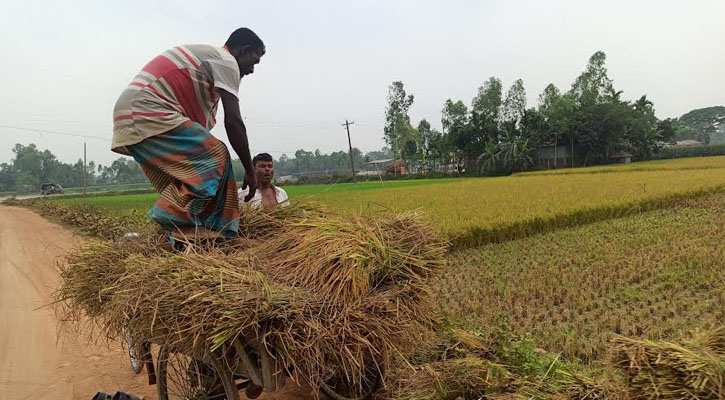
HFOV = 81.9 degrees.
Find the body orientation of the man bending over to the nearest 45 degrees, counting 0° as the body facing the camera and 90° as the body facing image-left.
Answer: approximately 270°

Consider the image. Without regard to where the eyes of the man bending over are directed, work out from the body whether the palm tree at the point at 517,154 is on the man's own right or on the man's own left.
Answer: on the man's own left

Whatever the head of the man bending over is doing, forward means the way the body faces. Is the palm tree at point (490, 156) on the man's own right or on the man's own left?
on the man's own left

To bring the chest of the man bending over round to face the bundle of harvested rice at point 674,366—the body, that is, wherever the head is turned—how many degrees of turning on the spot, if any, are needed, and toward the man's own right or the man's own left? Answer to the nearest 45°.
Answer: approximately 45° to the man's own right

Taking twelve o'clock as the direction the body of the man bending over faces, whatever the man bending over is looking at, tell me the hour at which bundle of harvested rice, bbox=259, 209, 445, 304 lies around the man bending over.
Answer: The bundle of harvested rice is roughly at 1 o'clock from the man bending over.

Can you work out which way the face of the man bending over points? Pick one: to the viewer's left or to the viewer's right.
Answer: to the viewer's right
